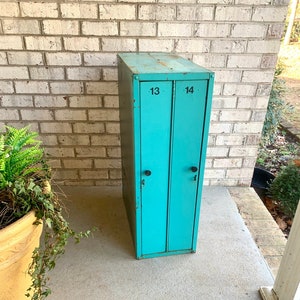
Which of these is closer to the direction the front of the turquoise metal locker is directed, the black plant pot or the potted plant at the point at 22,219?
the potted plant

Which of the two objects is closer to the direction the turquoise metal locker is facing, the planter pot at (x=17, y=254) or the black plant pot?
the planter pot

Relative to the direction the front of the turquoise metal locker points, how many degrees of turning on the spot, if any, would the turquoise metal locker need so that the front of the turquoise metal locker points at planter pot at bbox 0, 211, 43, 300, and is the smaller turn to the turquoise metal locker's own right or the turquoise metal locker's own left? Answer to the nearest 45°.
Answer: approximately 45° to the turquoise metal locker's own right

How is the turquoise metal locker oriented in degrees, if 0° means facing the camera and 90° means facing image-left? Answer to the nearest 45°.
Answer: approximately 0°

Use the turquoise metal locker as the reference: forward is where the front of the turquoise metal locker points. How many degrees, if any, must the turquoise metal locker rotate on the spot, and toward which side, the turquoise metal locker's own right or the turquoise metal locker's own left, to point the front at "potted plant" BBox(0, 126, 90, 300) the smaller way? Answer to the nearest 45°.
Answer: approximately 45° to the turquoise metal locker's own right

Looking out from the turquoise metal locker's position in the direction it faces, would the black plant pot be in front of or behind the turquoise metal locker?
behind
